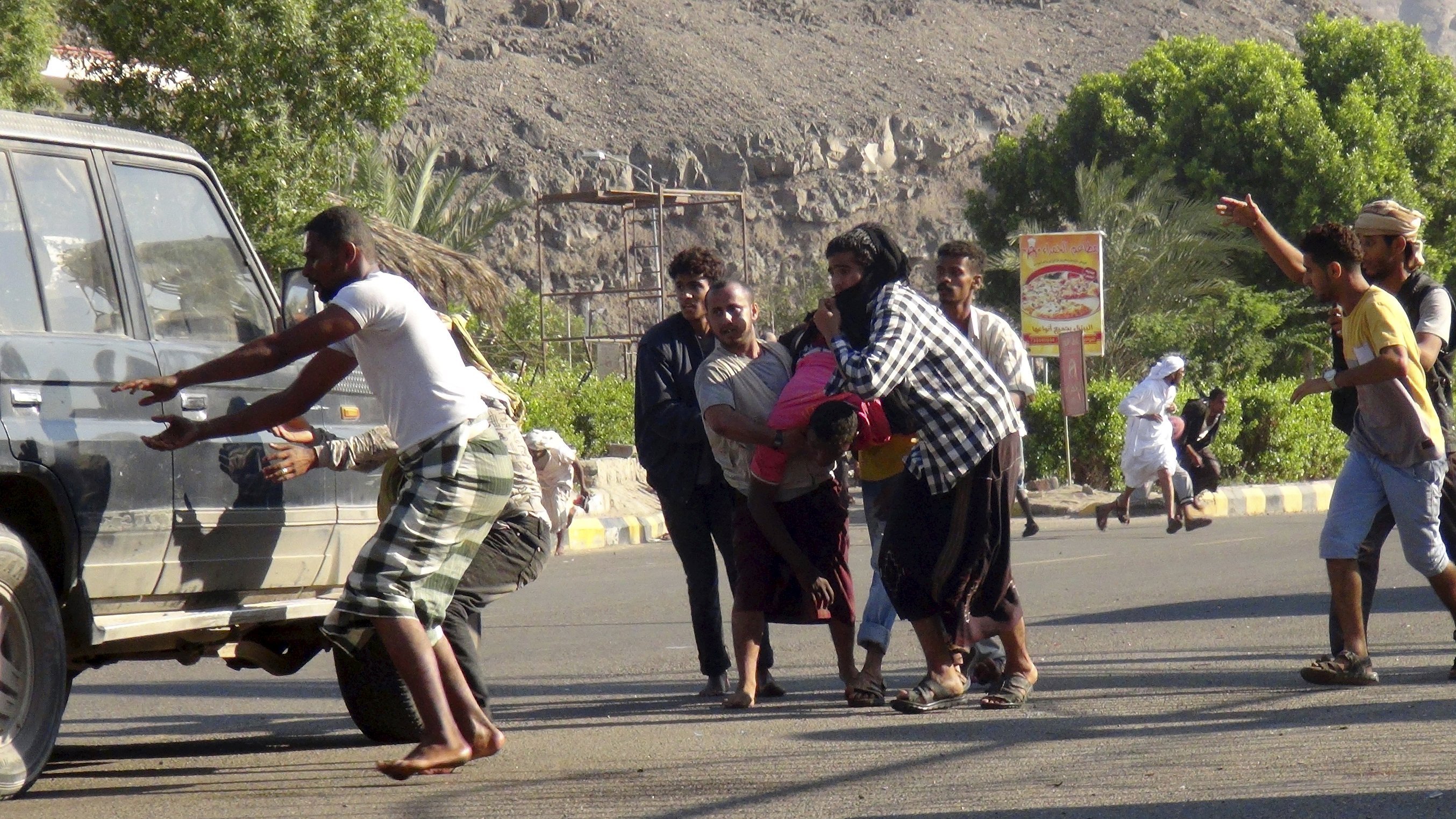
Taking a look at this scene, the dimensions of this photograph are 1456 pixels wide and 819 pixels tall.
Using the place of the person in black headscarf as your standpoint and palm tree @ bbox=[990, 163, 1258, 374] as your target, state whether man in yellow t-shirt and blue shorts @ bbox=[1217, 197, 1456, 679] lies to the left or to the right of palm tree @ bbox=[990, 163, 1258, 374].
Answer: right

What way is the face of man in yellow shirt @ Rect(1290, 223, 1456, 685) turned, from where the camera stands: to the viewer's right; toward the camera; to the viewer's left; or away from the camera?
to the viewer's left

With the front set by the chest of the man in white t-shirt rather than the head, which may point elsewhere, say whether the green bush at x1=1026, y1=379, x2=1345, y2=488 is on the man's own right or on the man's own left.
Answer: on the man's own right

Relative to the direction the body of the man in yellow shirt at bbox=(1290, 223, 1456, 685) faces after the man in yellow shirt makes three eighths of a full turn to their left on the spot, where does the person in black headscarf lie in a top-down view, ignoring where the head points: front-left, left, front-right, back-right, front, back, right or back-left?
right

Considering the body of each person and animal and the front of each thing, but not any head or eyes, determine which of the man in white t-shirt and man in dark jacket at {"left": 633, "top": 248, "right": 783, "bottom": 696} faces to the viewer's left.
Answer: the man in white t-shirt

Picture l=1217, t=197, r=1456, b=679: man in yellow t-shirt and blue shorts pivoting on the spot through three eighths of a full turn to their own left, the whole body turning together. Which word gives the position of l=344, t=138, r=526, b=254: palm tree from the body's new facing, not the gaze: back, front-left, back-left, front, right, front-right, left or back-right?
back

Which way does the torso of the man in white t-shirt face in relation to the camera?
to the viewer's left

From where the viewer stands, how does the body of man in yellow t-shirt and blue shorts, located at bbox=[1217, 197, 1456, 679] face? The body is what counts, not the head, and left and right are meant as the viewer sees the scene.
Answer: facing to the left of the viewer

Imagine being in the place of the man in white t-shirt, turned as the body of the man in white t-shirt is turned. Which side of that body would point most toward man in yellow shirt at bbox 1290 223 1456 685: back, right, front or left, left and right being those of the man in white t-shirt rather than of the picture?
back

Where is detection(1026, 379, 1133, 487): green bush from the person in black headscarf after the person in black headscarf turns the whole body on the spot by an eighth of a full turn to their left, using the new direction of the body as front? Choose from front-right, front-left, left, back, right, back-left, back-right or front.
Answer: back-right

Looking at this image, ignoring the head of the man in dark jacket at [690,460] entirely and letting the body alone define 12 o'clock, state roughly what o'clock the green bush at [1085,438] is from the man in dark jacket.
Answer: The green bush is roughly at 8 o'clock from the man in dark jacket.

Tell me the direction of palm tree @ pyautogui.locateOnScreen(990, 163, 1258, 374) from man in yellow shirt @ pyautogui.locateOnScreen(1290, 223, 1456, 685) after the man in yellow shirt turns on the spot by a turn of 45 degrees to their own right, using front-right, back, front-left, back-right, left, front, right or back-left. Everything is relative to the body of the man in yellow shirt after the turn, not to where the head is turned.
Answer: front-right

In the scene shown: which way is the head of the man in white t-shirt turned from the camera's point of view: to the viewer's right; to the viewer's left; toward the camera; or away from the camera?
to the viewer's left

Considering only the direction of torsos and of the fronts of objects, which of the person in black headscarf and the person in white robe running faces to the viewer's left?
the person in black headscarf

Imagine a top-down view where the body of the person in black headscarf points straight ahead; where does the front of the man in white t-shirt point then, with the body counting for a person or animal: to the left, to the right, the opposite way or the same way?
the same way
